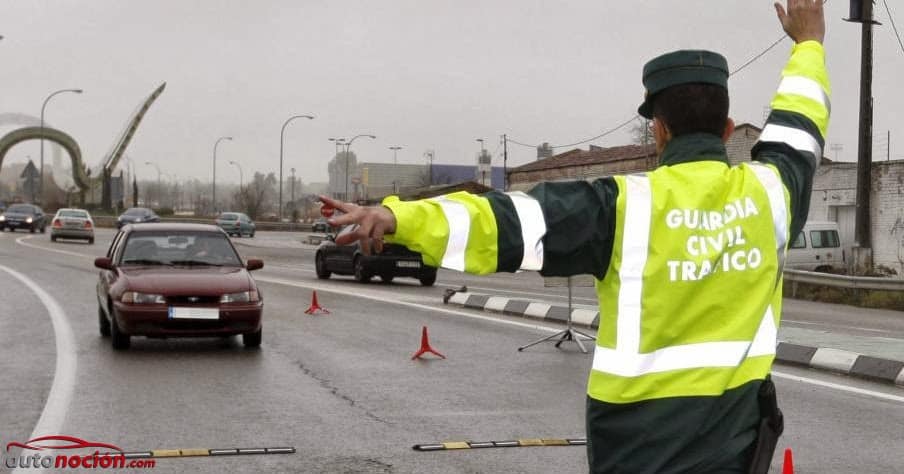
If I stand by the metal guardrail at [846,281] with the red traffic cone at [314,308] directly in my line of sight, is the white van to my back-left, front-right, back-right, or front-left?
back-right

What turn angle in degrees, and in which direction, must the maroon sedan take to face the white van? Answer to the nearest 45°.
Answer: approximately 135° to its left

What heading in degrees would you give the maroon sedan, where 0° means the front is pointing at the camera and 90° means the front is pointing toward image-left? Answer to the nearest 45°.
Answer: approximately 0°

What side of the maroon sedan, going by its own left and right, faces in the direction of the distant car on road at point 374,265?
back
